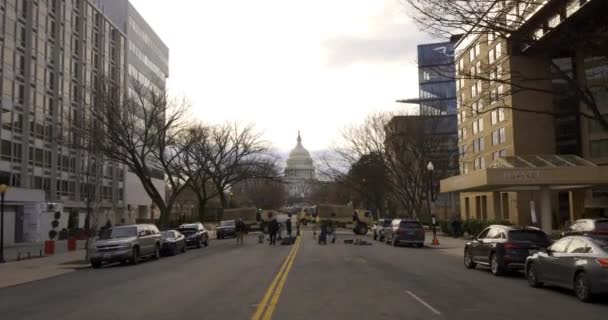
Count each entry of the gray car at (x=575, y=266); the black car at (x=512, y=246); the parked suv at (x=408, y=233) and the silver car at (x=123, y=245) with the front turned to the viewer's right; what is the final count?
0

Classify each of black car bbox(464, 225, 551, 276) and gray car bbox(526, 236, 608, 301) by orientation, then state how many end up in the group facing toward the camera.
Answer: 0

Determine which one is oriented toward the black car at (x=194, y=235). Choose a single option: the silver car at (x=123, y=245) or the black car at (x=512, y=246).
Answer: the black car at (x=512, y=246)

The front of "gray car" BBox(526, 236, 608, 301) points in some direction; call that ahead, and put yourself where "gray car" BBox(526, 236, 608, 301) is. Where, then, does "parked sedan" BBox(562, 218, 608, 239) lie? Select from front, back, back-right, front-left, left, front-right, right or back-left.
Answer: front-right

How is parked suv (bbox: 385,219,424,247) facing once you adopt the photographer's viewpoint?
facing away from the viewer and to the left of the viewer

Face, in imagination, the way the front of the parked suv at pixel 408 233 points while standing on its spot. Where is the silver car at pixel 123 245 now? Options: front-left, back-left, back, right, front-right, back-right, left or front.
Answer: left

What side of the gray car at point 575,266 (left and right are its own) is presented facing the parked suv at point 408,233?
front

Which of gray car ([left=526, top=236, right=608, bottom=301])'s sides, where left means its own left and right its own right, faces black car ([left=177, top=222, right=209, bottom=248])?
front

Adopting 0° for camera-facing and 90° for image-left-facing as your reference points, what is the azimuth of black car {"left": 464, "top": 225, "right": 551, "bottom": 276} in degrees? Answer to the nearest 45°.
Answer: approximately 135°

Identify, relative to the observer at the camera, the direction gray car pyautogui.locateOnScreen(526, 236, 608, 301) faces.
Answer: facing away from the viewer and to the left of the viewer

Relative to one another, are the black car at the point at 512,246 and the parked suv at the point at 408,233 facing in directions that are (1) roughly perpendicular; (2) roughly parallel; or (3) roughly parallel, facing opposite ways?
roughly parallel

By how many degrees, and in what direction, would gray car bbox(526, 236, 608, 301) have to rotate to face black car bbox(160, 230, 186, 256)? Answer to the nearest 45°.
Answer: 0° — it already faces it

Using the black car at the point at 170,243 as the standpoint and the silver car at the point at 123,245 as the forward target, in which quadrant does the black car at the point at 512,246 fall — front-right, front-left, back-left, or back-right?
front-left

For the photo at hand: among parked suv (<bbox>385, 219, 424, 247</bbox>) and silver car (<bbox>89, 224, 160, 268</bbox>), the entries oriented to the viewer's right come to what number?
0

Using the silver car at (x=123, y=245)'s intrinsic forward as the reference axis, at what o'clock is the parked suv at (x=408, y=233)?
The parked suv is roughly at 7 o'clock from the silver car.

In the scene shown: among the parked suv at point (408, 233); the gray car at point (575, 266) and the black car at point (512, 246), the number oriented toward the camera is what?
0

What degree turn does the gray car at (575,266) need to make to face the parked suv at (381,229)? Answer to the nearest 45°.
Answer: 0° — it already faces it
